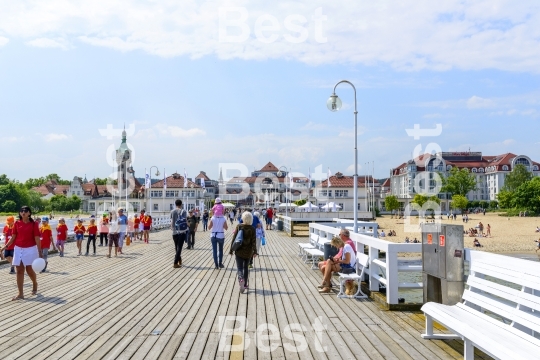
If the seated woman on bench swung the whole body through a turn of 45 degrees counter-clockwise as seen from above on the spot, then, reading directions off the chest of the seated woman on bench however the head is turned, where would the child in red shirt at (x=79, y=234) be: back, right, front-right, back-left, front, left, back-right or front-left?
right

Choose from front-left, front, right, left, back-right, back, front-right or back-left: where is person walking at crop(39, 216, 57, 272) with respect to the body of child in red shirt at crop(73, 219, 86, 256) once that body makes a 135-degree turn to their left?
back-right

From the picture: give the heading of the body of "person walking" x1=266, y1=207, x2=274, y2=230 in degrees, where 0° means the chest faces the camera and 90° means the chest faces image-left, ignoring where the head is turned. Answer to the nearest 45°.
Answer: approximately 180°

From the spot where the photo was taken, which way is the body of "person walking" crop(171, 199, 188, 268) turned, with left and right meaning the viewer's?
facing away from the viewer

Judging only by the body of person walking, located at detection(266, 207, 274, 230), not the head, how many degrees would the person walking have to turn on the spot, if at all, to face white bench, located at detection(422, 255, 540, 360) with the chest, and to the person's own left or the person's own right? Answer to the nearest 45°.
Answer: approximately 180°

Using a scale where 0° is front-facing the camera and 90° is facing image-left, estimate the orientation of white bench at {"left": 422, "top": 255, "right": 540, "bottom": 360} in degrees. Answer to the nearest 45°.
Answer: approximately 45°

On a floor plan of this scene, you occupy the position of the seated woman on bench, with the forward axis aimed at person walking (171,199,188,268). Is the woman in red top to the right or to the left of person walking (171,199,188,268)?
left

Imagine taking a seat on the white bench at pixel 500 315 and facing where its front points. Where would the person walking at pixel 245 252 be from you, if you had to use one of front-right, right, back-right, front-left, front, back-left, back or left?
right

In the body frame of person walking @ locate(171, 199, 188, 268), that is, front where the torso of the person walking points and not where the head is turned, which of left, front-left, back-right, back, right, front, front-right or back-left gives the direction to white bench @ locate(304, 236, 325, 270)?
right

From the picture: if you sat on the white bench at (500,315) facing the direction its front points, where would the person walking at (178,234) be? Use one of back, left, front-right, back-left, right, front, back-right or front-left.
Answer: right

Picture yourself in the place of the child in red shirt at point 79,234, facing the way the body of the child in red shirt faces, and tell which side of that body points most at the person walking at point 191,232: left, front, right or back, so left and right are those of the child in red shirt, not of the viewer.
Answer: left

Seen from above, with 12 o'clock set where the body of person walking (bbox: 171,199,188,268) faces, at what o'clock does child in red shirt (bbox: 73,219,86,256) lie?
The child in red shirt is roughly at 11 o'clock from the person walking.

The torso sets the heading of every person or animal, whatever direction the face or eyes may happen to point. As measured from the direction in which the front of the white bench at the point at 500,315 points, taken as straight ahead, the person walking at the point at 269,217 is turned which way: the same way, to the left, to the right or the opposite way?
to the right

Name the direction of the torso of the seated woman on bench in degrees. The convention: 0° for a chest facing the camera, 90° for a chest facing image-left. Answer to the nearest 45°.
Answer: approximately 90°

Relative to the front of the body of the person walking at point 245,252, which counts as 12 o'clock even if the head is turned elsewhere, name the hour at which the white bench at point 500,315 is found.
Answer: The white bench is roughly at 5 o'clock from the person walking.

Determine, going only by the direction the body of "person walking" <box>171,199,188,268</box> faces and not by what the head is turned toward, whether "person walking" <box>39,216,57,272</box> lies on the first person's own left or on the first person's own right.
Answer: on the first person's own left

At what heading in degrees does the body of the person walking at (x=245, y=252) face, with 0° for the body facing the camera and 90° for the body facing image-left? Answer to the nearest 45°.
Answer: approximately 180°

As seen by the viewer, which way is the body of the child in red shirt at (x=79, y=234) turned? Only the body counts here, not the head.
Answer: toward the camera
